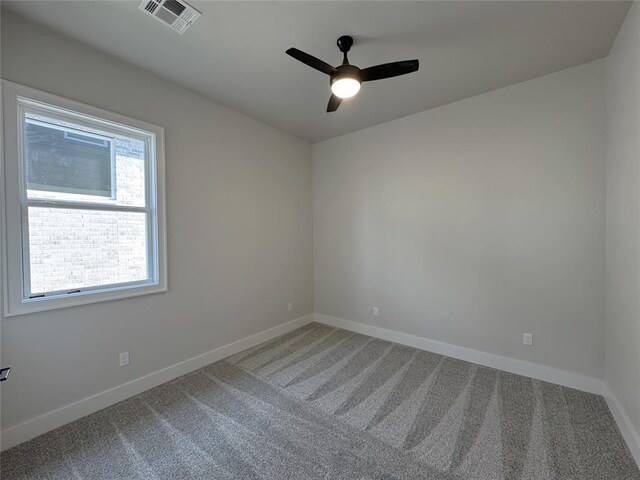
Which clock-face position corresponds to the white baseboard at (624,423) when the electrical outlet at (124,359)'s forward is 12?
The white baseboard is roughly at 12 o'clock from the electrical outlet.

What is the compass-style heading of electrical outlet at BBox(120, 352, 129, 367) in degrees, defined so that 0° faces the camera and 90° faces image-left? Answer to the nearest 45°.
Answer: approximately 315°
